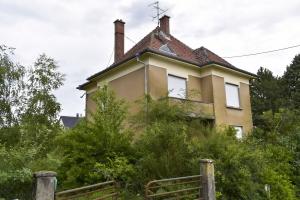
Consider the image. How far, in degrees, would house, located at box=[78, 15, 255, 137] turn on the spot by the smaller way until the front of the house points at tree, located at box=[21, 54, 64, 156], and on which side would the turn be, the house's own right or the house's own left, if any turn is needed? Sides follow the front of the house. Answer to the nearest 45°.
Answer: approximately 135° to the house's own right

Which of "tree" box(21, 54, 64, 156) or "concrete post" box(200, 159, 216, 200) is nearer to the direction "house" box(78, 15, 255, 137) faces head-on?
the concrete post

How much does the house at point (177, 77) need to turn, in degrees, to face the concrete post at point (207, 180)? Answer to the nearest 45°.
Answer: approximately 45° to its right

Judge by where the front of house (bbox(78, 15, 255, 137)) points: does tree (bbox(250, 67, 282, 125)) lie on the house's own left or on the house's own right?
on the house's own left

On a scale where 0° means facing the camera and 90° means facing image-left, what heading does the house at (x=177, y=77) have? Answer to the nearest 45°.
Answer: approximately 315°

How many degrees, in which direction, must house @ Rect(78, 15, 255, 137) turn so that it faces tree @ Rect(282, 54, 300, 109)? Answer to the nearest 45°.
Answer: approximately 90° to its left

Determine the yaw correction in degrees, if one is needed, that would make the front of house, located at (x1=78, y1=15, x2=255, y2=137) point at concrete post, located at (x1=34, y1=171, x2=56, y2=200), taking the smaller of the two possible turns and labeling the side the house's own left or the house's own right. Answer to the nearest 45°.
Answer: approximately 45° to the house's own right

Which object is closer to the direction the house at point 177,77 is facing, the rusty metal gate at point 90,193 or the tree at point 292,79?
the rusty metal gate

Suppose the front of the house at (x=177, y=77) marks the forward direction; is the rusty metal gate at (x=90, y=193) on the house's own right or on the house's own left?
on the house's own right

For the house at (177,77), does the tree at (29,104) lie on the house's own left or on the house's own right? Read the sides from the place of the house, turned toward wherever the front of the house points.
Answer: on the house's own right

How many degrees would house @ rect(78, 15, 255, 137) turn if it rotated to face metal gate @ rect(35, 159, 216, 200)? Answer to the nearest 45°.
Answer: approximately 45° to its right
